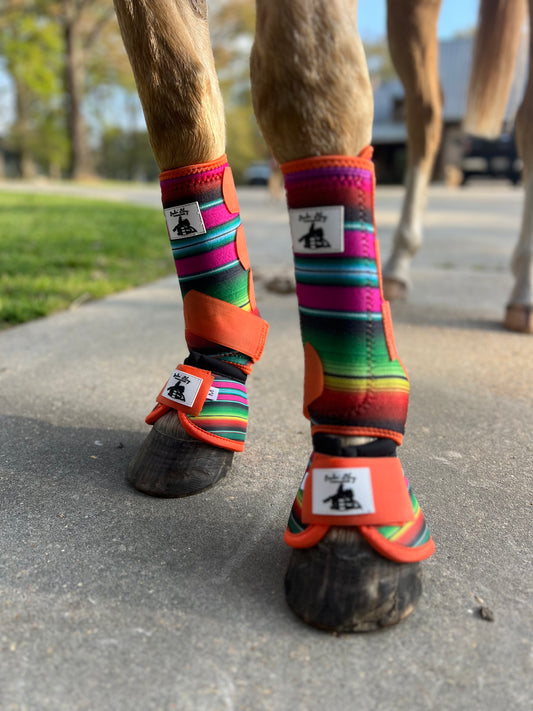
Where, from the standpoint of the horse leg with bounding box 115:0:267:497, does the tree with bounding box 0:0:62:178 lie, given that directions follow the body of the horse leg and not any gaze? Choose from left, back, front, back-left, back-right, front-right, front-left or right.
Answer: back-right

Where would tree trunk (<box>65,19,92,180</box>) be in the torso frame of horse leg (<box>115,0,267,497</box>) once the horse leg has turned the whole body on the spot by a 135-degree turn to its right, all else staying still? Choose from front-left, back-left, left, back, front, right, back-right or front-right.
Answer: front

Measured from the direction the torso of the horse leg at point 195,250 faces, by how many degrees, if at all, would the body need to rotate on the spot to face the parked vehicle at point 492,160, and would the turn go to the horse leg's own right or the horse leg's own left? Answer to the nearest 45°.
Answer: approximately 180°

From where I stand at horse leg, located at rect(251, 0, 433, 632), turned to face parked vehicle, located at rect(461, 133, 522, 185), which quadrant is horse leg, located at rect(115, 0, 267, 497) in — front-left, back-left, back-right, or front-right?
front-left

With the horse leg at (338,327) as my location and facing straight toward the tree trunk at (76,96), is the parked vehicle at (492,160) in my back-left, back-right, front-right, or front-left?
front-right

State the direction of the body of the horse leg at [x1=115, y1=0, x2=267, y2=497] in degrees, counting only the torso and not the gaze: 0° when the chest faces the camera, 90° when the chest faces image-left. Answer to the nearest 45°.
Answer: approximately 45°

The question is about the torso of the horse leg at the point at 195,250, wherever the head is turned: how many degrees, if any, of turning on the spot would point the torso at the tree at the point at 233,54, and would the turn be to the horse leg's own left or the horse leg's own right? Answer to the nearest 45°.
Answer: approximately 135° to the horse leg's own right
